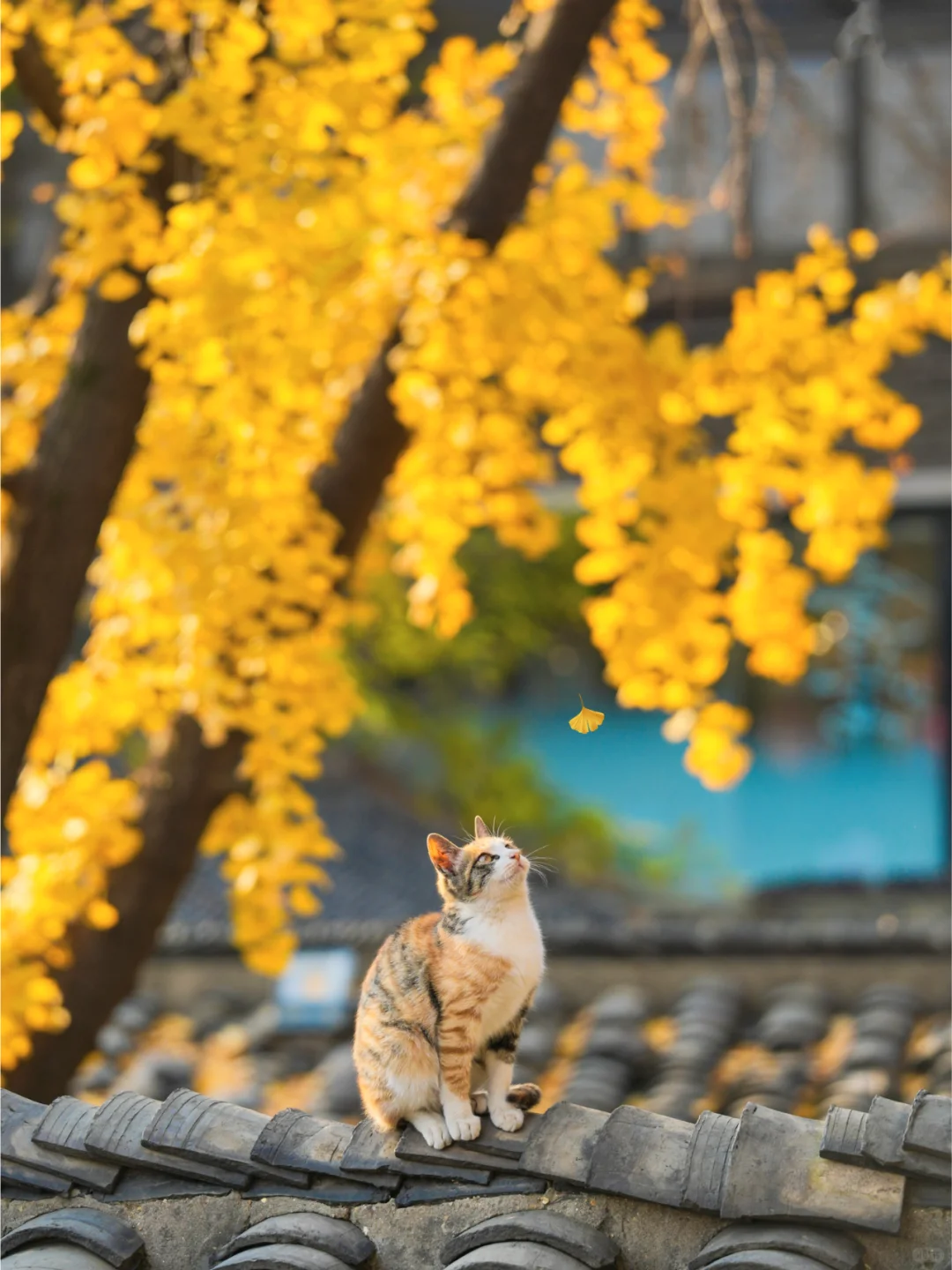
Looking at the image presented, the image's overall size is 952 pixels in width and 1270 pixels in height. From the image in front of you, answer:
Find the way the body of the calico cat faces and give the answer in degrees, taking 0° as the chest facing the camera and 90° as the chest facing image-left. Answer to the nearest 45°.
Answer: approximately 315°

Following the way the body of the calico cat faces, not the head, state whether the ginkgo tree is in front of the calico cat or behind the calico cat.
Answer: behind
